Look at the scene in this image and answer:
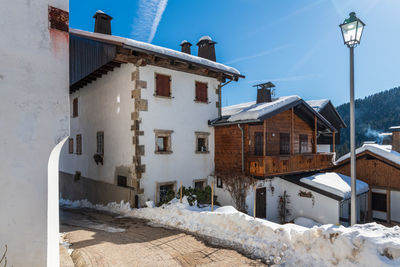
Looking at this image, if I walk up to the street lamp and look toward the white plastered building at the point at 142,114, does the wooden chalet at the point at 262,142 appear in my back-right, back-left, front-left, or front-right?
front-right

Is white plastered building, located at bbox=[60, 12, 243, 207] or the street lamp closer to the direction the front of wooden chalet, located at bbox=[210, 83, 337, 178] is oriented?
the street lamp

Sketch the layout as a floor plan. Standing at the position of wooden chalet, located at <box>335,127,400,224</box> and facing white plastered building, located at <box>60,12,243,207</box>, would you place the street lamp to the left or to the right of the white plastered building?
left

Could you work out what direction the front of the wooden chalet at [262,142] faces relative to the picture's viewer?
facing the viewer and to the right of the viewer

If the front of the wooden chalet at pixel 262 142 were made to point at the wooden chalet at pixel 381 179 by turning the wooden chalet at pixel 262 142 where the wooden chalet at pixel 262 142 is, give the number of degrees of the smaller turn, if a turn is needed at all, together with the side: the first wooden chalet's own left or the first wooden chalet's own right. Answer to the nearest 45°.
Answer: approximately 90° to the first wooden chalet's own left

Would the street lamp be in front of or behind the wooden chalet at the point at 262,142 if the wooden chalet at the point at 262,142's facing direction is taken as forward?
in front

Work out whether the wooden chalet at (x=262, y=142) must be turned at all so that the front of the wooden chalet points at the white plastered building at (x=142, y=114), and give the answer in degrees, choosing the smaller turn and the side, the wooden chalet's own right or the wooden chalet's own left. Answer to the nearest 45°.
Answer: approximately 90° to the wooden chalet's own right
